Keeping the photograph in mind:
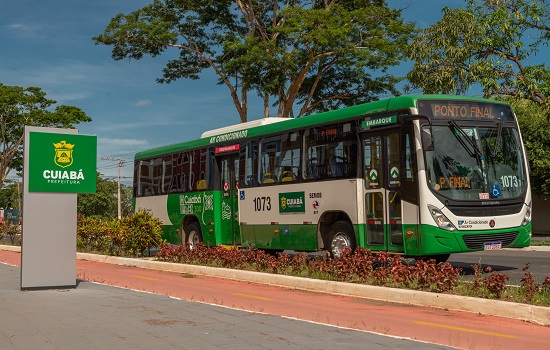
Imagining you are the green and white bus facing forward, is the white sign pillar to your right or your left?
on your right

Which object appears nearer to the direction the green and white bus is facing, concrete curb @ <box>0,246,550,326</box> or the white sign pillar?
the concrete curb

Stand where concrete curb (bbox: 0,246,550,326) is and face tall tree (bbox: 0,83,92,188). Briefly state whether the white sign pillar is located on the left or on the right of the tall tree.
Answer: left

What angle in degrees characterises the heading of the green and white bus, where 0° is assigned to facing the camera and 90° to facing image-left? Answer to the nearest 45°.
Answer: approximately 315°

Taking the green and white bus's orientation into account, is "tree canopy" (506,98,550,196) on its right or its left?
on its left

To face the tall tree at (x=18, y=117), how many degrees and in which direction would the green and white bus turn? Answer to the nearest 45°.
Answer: approximately 180°

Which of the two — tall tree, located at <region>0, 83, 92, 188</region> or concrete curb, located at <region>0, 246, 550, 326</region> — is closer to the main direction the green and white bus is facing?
the concrete curb
